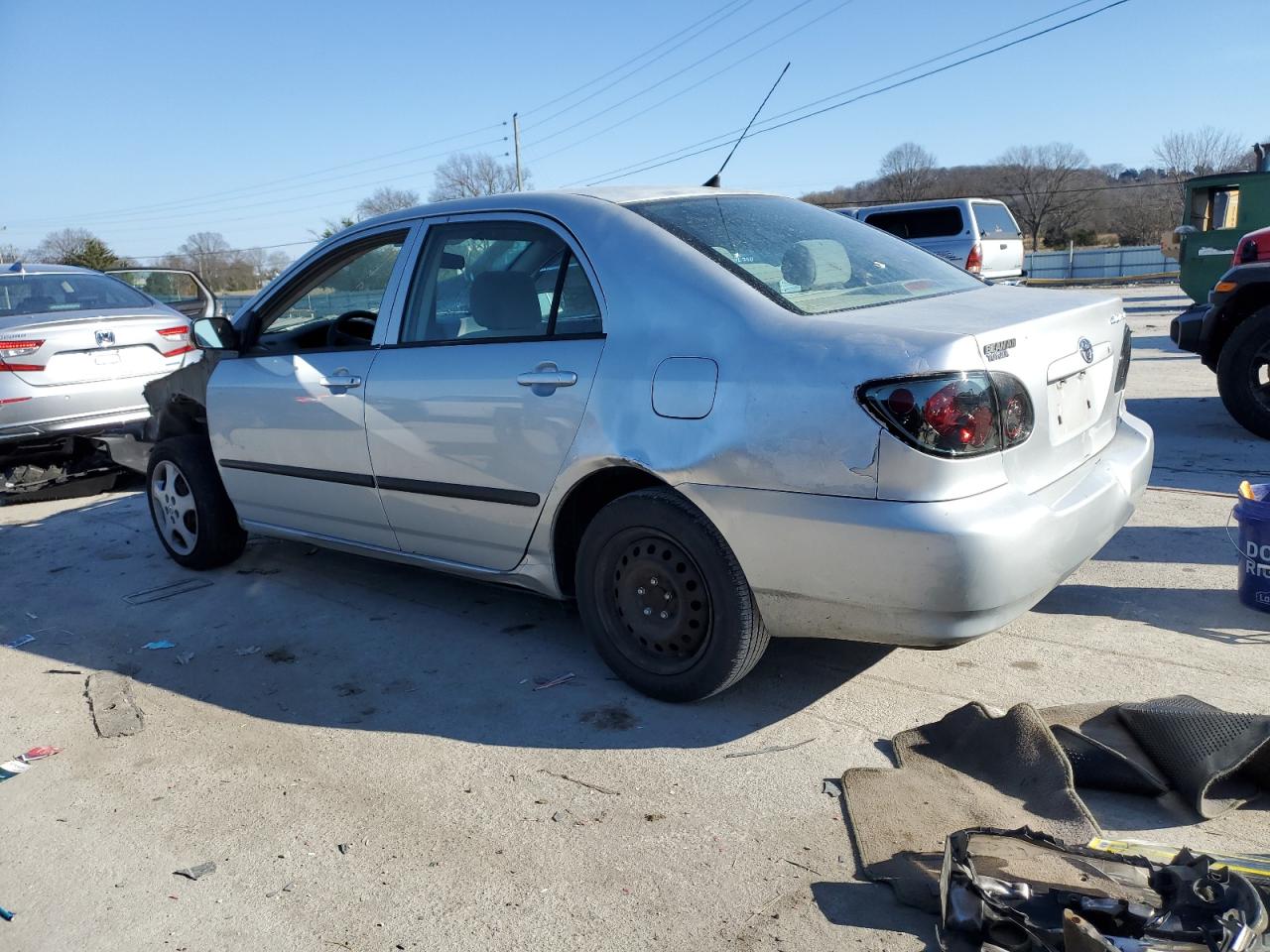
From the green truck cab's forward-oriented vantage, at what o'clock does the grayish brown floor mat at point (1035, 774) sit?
The grayish brown floor mat is roughly at 9 o'clock from the green truck cab.

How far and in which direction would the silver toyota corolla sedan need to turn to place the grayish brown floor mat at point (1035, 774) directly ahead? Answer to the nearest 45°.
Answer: approximately 180°

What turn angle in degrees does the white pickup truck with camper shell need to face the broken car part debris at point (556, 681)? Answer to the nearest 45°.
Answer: approximately 135° to its left

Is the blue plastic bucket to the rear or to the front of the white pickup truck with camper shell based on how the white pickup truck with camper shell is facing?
to the rear

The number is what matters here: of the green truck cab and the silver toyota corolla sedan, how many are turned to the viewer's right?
0

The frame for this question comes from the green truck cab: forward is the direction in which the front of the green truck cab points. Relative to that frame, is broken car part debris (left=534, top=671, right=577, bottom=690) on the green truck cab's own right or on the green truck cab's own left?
on the green truck cab's own left

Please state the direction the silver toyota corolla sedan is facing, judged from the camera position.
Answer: facing away from the viewer and to the left of the viewer

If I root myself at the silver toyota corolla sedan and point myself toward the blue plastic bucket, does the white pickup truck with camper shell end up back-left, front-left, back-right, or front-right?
front-left

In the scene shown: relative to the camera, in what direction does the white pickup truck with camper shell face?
facing away from the viewer and to the left of the viewer

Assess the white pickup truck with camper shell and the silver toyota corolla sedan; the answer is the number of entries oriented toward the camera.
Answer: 0

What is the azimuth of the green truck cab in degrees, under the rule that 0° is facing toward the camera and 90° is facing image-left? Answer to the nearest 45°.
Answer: approximately 90°

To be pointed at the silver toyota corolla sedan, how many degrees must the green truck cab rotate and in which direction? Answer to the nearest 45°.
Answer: approximately 90° to its left

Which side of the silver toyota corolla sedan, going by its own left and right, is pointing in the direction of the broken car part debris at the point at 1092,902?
back
